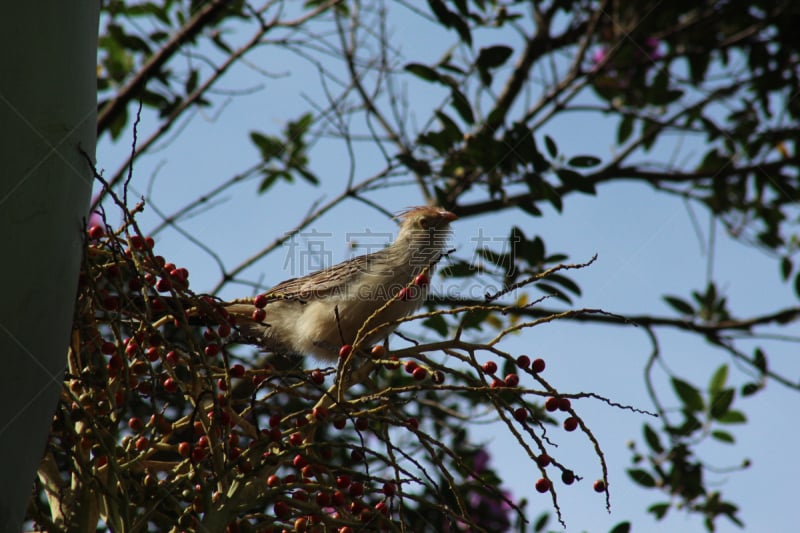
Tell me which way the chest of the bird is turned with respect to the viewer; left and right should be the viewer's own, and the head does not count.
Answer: facing to the right of the viewer

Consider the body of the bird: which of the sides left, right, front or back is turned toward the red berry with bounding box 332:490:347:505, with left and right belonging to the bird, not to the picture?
right

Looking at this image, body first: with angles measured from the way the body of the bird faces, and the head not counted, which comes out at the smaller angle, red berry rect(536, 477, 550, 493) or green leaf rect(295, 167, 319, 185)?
the red berry

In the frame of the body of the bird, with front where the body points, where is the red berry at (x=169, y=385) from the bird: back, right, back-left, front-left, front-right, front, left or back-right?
back

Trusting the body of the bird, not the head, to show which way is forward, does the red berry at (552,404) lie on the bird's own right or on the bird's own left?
on the bird's own right

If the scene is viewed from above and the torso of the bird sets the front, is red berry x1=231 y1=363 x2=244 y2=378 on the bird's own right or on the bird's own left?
on the bird's own right

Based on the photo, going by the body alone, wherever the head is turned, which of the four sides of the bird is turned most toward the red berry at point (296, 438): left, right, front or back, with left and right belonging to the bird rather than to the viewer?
right

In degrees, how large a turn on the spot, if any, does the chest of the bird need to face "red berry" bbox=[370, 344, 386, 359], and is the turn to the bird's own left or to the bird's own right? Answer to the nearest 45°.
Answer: approximately 90° to the bird's own right

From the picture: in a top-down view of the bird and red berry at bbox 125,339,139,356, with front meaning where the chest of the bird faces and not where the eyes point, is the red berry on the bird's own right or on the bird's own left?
on the bird's own right

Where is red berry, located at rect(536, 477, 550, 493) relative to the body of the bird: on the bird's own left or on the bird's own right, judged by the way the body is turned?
on the bird's own right
